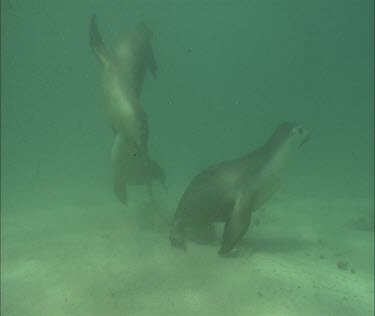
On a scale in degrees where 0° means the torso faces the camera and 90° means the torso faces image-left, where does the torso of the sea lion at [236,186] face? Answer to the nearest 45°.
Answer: approximately 270°

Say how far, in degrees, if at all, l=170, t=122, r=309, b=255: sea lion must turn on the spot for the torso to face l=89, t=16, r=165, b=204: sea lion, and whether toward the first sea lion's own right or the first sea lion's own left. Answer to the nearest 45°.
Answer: approximately 135° to the first sea lion's own left
